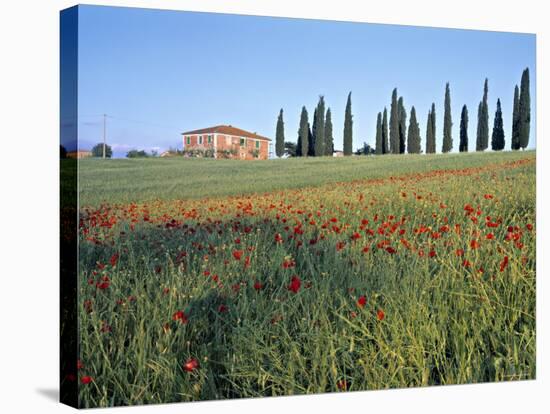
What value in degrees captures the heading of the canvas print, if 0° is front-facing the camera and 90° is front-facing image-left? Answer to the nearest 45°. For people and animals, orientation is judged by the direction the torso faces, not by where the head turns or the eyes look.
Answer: approximately 315°
